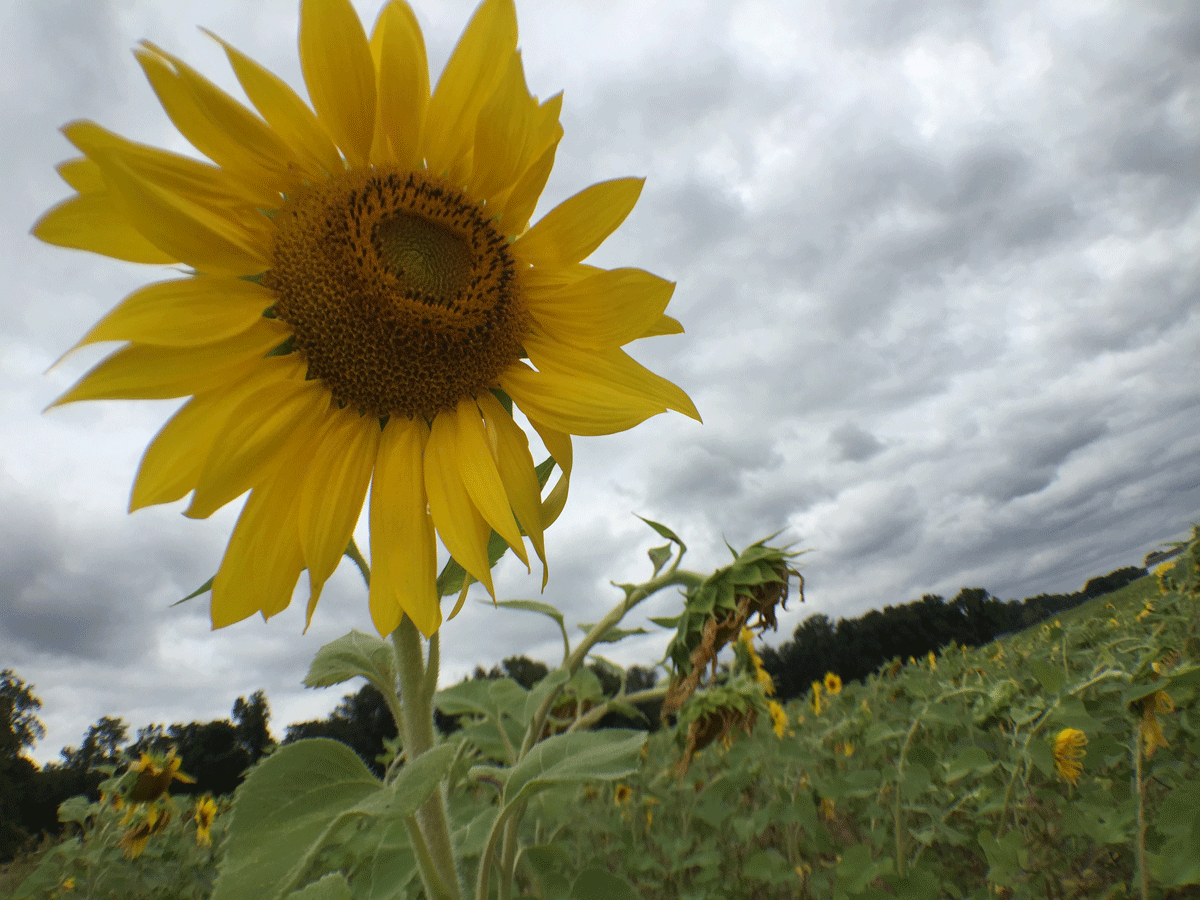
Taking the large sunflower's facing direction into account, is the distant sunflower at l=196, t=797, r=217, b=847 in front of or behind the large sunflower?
behind

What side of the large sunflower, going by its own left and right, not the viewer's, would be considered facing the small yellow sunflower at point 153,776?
back

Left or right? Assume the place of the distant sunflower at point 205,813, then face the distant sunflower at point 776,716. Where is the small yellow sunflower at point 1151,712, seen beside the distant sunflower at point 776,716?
right

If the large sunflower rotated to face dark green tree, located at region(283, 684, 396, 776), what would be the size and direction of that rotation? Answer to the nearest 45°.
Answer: approximately 180°

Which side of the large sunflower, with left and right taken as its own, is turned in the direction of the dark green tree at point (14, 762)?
back

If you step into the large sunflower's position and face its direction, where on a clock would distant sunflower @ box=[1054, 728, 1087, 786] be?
The distant sunflower is roughly at 8 o'clock from the large sunflower.

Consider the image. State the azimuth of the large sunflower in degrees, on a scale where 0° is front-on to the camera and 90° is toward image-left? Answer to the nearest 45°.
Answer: approximately 0°

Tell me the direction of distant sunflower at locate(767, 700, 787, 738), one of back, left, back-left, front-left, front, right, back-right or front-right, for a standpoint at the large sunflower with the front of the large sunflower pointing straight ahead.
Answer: back-left
